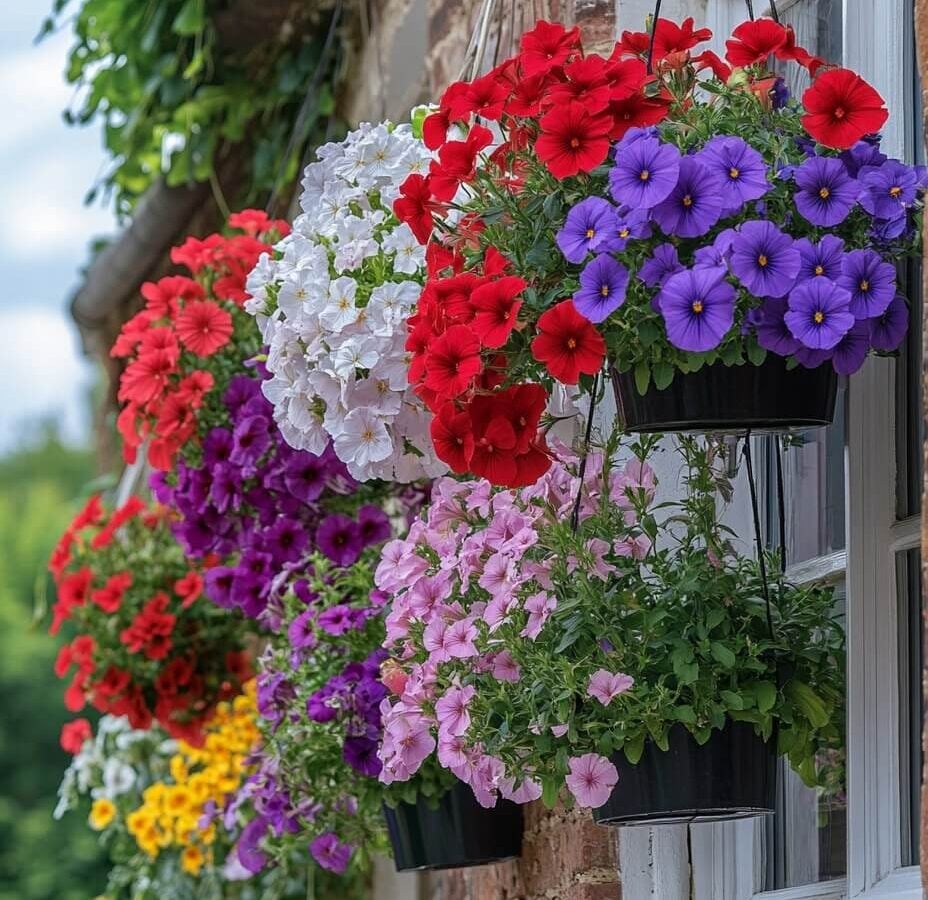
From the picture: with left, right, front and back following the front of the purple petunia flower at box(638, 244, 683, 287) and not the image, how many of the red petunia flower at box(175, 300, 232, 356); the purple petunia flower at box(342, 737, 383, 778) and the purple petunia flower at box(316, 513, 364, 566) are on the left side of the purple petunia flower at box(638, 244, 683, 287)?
0

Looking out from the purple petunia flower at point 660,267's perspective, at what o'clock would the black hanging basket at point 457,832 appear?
The black hanging basket is roughly at 4 o'clock from the purple petunia flower.

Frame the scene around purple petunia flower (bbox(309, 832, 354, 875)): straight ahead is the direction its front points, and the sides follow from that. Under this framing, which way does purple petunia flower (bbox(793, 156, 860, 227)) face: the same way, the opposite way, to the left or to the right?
the same way

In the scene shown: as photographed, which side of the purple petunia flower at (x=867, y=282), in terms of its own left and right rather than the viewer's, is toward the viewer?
front

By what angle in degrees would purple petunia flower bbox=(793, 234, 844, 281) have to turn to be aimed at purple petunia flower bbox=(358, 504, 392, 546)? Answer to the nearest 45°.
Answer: approximately 135° to its right

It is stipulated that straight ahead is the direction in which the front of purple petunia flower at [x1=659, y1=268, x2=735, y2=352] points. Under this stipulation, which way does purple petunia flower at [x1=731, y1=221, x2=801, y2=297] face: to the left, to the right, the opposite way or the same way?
the same way

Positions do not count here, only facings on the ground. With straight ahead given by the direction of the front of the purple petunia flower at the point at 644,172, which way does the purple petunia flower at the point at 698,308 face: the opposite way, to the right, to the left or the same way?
the same way

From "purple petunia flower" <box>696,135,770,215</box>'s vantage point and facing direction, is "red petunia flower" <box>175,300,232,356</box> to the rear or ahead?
to the rear

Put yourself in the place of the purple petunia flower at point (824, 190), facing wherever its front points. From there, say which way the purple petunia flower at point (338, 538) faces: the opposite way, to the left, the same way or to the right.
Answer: the same way

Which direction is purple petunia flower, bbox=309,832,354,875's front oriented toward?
toward the camera

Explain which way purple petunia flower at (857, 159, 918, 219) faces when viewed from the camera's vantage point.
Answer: facing the viewer

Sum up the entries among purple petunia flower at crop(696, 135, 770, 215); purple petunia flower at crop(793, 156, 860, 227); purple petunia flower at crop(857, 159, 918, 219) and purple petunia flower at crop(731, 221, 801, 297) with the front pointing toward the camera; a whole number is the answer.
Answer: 4
